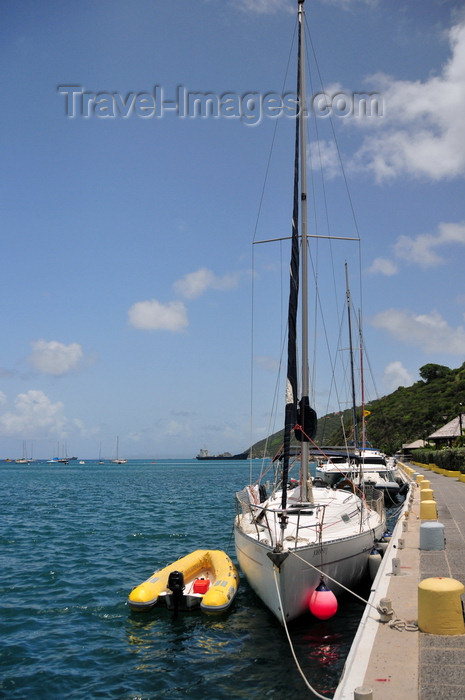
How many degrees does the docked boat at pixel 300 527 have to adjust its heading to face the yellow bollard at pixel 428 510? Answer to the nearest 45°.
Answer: approximately 135° to its left

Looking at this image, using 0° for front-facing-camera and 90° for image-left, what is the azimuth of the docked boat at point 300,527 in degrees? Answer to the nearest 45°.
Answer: approximately 0°

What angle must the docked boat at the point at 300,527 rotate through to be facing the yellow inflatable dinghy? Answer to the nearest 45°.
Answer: approximately 90° to its right

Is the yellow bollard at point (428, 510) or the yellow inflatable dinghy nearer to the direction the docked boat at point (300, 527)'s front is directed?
the yellow inflatable dinghy

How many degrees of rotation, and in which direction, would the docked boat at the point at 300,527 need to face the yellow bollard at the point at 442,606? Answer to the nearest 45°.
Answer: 0° — it already faces it
